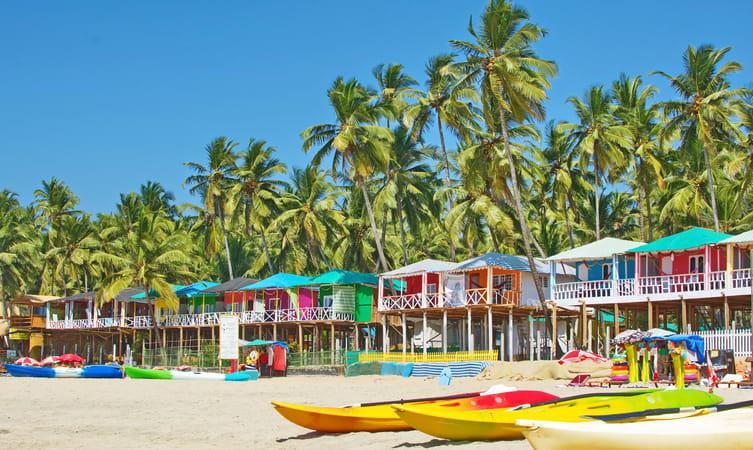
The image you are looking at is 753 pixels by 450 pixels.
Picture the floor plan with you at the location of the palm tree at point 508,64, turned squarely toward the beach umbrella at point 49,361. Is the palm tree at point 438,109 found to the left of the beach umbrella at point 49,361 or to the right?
right

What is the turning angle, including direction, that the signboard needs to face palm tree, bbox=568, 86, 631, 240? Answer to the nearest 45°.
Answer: approximately 90° to its left

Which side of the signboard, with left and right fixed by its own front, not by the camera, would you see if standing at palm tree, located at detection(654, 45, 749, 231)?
left

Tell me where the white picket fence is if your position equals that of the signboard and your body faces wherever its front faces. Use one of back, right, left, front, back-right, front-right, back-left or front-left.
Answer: front-left

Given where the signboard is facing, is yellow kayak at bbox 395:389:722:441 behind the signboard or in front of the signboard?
in front

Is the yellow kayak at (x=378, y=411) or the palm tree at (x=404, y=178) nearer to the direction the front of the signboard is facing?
the yellow kayak
